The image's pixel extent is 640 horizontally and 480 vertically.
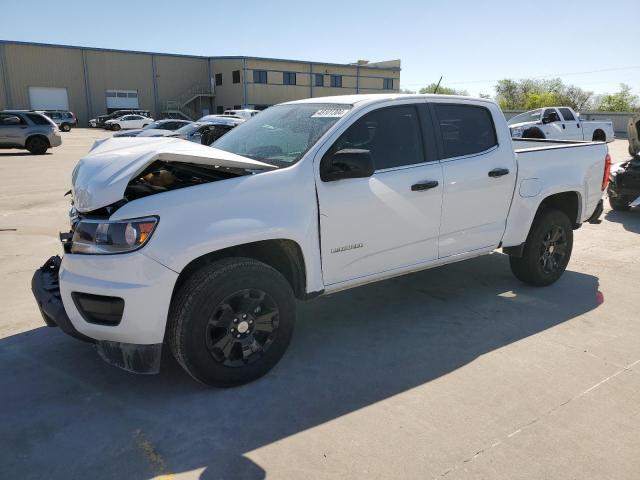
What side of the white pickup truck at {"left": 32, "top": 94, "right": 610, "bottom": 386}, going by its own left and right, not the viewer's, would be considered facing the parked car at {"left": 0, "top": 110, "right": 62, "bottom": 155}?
right

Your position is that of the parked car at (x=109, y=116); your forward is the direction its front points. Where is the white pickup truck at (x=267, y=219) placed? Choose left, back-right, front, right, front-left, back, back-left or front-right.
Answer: left

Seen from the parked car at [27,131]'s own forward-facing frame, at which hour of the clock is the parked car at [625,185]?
the parked car at [625,185] is roughly at 8 o'clock from the parked car at [27,131].

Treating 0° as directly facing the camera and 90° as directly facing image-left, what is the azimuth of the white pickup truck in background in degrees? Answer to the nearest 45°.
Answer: approximately 45°

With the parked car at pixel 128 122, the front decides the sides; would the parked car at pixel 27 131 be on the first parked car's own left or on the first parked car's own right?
on the first parked car's own left

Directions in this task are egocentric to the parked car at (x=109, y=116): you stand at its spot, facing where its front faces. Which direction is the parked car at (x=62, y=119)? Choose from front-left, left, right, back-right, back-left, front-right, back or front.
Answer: front-left

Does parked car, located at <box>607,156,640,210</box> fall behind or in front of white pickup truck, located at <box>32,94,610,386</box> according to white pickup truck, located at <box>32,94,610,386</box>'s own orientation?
behind

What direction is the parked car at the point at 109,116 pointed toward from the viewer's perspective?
to the viewer's left

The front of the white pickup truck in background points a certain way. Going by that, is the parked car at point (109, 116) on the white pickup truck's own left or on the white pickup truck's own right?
on the white pickup truck's own right

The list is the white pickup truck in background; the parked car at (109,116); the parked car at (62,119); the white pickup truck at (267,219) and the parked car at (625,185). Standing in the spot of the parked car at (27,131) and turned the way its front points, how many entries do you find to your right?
2

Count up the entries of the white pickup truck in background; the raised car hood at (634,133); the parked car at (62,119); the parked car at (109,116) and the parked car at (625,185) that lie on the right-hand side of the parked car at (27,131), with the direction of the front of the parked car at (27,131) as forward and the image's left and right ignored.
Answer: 2

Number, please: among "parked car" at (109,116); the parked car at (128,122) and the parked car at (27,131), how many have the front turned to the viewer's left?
3
